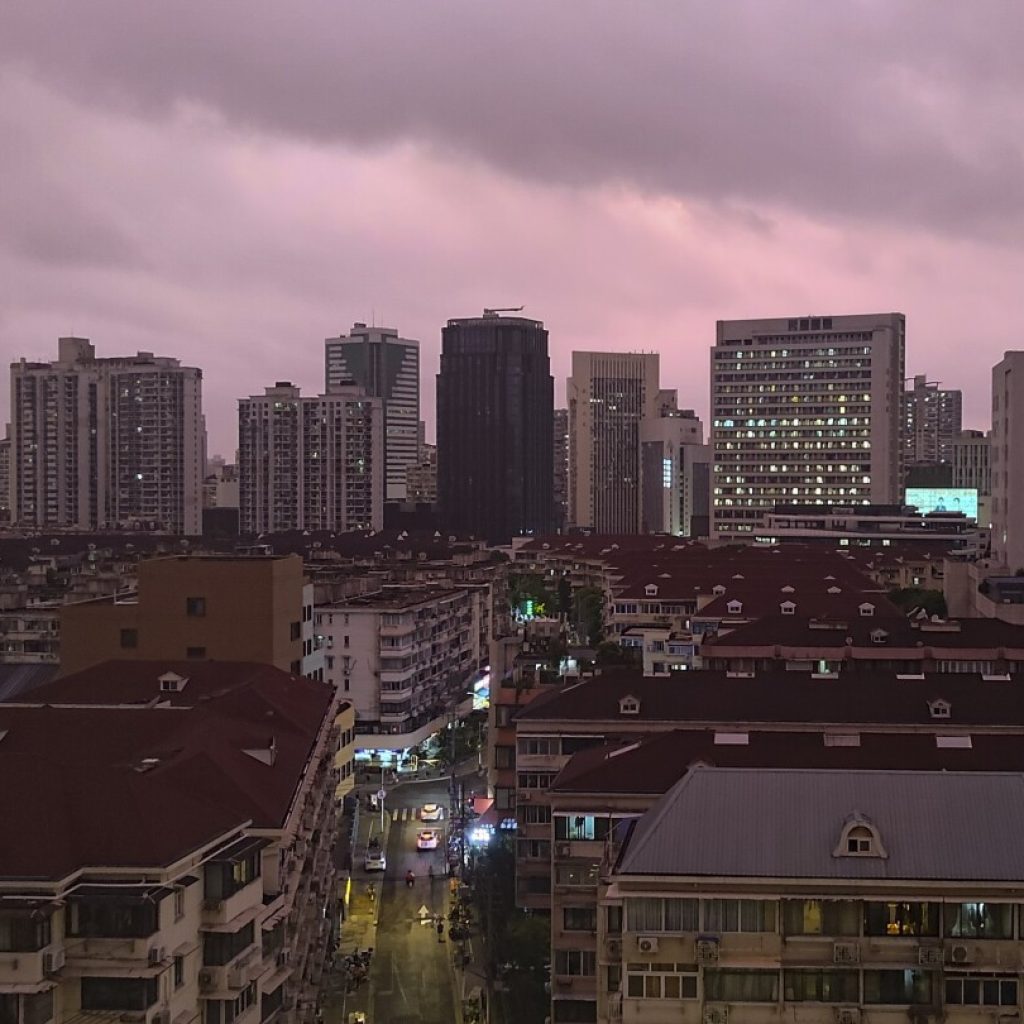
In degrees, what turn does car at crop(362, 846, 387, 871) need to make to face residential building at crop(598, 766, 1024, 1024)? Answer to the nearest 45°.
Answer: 0° — it already faces it

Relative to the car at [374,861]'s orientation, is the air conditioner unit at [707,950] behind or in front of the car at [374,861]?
in front

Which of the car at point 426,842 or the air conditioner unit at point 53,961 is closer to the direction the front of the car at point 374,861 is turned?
the air conditioner unit

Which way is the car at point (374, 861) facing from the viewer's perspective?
toward the camera

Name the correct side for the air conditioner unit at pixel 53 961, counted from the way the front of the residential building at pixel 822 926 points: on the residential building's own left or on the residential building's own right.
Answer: on the residential building's own right

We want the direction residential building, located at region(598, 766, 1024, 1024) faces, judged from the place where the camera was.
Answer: facing the viewer

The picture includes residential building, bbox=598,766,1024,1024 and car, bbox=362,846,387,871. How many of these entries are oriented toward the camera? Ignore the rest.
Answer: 2

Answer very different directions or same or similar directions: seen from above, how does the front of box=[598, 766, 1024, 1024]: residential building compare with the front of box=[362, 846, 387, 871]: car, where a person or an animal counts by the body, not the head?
same or similar directions
